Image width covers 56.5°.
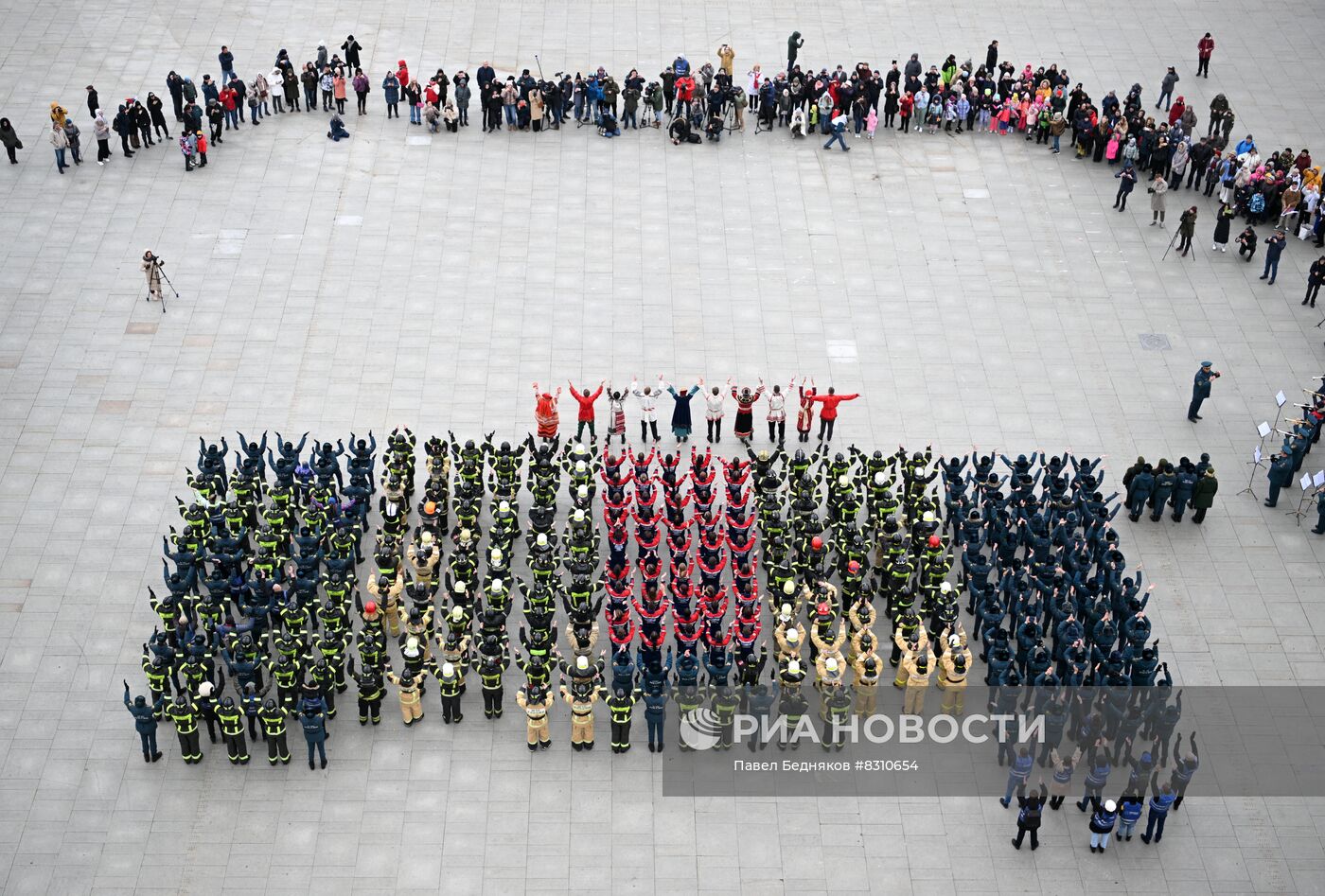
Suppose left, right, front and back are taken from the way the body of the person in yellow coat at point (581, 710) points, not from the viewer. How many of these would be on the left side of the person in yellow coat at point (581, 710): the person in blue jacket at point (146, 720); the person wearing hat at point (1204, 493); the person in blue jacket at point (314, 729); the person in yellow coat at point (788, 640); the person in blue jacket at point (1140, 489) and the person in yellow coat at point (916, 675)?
2

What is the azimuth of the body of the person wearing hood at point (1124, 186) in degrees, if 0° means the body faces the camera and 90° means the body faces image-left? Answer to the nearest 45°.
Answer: approximately 45°

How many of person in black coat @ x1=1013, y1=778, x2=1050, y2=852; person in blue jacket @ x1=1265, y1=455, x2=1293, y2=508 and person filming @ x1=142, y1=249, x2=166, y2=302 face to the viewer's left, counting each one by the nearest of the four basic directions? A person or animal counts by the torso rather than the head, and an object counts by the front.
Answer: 1

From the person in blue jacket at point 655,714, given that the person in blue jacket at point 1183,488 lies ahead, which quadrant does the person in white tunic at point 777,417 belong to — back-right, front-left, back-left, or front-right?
front-left

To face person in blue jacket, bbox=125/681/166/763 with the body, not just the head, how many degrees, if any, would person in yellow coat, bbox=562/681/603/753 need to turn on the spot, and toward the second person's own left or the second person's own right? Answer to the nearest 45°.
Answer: approximately 90° to the second person's own left

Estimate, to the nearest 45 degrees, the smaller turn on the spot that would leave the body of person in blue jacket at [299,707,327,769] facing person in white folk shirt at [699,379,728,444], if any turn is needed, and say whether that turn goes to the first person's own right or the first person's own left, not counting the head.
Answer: approximately 45° to the first person's own right

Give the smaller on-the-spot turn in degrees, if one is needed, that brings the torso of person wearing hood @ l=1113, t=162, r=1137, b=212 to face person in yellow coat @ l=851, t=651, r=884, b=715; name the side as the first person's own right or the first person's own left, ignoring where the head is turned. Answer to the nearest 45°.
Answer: approximately 45° to the first person's own left

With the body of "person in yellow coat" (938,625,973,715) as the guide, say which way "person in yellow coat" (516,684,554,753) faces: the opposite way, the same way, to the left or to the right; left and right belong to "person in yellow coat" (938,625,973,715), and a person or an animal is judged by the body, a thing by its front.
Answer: the same way

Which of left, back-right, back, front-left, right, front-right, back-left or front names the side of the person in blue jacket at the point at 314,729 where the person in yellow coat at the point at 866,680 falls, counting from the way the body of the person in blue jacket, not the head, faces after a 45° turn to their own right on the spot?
front-right

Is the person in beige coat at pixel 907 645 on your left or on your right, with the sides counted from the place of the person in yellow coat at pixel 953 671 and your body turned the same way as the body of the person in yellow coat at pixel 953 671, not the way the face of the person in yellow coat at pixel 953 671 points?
on your left

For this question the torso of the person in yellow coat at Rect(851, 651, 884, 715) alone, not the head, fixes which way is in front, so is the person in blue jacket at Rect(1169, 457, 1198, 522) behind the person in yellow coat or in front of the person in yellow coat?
in front

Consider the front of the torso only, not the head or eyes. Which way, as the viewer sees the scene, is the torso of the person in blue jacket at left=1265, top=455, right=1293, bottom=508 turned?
to the viewer's left

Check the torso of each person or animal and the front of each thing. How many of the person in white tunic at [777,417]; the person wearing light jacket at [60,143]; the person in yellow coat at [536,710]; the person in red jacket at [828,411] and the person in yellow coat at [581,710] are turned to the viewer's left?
0

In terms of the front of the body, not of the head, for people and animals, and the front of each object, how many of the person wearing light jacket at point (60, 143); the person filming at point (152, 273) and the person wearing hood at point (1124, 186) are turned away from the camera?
0

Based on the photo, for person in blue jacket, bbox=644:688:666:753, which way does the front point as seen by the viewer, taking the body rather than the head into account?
away from the camera

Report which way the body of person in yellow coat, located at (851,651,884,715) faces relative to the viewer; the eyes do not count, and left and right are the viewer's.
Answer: facing away from the viewer

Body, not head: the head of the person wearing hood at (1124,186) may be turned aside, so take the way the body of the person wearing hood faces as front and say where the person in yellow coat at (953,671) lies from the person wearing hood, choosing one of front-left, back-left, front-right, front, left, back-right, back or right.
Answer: front-left

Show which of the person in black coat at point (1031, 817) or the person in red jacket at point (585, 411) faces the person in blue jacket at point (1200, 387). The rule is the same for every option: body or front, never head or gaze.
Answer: the person in black coat
